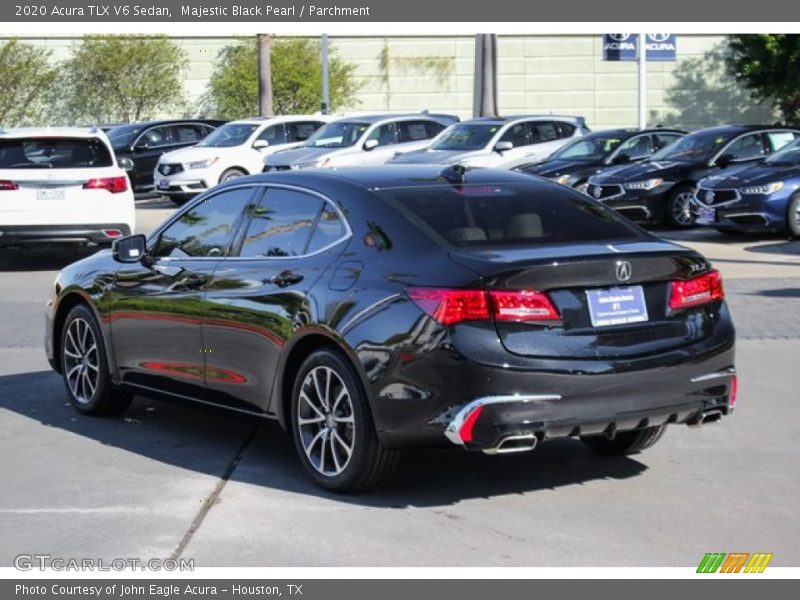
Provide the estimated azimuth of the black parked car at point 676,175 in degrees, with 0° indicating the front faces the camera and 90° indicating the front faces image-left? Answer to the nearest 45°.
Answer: approximately 45°

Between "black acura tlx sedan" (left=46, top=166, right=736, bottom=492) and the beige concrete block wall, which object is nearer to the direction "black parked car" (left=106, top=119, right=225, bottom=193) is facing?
the black acura tlx sedan

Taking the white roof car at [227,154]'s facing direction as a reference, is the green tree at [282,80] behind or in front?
behind

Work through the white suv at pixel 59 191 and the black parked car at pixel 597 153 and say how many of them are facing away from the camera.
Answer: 1

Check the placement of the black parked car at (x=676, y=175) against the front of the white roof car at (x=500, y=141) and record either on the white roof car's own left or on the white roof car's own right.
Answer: on the white roof car's own left

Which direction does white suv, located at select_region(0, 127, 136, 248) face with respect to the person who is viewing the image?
facing away from the viewer
